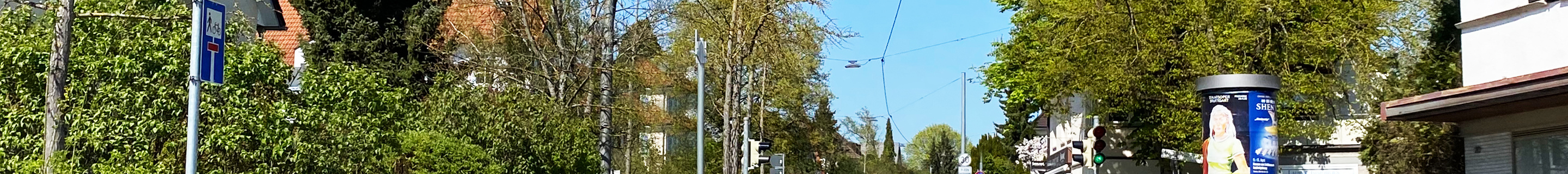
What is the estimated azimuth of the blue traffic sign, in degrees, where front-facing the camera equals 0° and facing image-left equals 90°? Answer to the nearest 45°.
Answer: approximately 315°

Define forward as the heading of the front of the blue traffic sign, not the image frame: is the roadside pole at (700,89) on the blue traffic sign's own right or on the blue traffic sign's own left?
on the blue traffic sign's own left

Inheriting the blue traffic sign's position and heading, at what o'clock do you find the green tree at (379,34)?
The green tree is roughly at 8 o'clock from the blue traffic sign.

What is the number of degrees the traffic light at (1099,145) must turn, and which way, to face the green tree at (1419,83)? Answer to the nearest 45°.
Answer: approximately 90° to its left

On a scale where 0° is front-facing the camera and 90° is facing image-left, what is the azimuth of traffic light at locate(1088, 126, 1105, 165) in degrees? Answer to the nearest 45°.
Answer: approximately 0°
